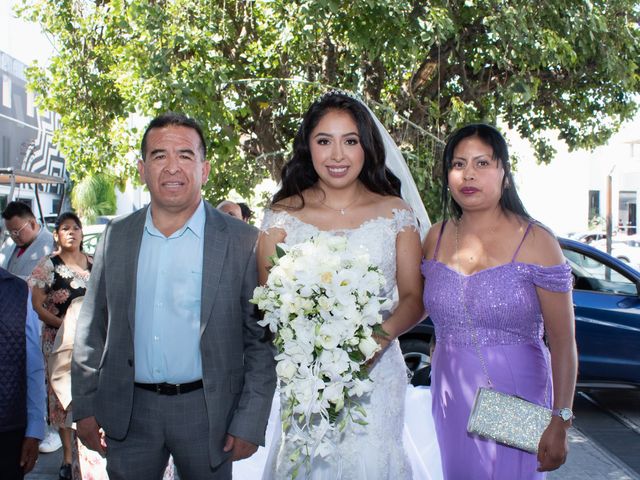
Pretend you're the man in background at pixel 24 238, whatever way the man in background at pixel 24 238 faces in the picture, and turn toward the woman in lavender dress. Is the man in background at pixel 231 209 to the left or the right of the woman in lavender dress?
left

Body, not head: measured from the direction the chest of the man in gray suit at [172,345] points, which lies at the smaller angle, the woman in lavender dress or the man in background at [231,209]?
the woman in lavender dress

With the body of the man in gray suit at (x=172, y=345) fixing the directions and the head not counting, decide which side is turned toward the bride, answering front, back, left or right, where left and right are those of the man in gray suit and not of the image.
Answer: left

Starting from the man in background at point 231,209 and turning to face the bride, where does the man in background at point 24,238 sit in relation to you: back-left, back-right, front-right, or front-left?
back-right

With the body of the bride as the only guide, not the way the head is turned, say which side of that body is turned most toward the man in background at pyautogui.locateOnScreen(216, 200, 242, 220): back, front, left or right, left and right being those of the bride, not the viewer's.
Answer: back

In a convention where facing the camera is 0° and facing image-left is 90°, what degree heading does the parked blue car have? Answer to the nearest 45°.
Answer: approximately 270°

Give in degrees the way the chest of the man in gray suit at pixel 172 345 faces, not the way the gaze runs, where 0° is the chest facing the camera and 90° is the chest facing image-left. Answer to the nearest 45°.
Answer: approximately 0°

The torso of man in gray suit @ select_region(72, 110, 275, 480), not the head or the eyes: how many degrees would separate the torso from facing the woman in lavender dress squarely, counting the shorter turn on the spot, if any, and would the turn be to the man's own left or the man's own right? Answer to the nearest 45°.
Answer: approximately 90° to the man's own left
